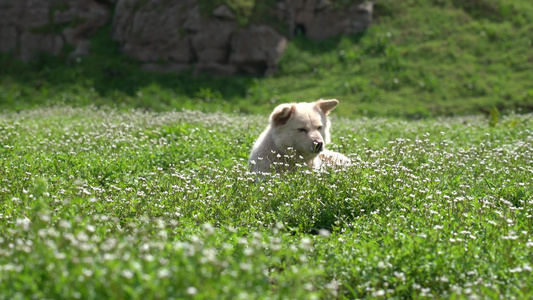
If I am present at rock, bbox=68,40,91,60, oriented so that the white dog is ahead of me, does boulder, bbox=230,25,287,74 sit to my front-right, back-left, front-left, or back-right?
front-left
